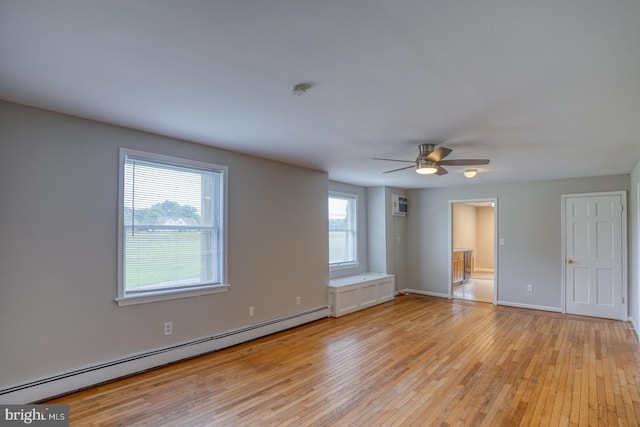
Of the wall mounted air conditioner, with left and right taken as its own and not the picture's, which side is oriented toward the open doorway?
left

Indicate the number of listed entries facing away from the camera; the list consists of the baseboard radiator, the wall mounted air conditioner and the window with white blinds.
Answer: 0

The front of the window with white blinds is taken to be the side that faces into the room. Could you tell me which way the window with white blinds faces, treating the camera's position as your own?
facing the viewer and to the right of the viewer

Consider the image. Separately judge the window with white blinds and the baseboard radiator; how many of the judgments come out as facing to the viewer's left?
0

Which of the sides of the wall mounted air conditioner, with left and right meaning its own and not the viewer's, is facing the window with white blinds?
right

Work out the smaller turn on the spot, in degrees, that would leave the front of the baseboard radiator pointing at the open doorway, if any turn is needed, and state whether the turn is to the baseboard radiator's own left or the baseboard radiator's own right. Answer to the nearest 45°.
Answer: approximately 90° to the baseboard radiator's own left
